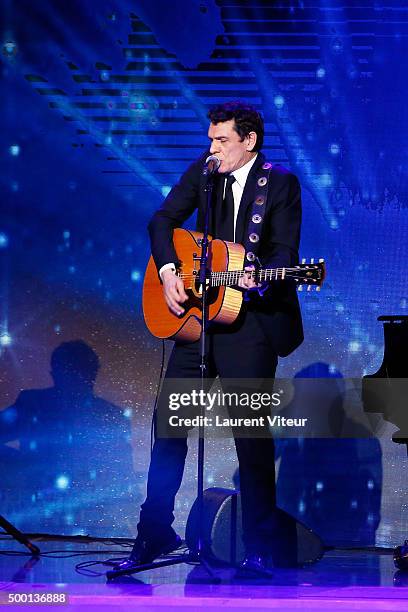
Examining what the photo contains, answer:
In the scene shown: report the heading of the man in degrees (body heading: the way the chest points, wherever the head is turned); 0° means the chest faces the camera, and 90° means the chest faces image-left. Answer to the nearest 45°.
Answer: approximately 45°
